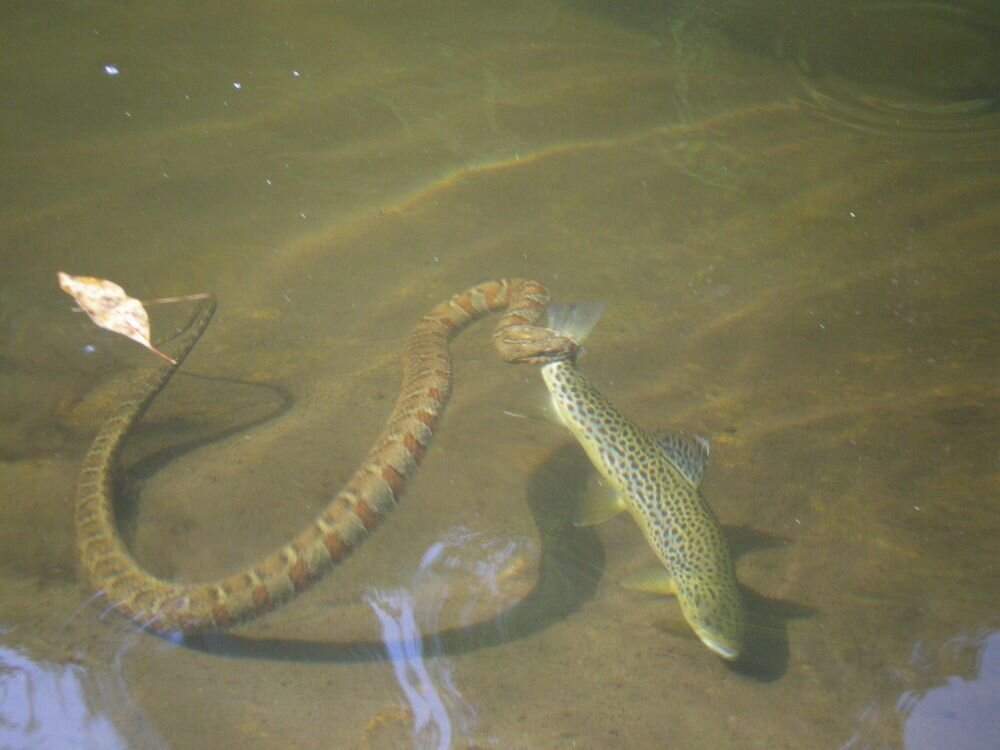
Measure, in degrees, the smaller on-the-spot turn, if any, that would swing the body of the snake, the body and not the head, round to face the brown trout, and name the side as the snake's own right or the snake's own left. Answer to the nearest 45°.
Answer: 0° — it already faces it

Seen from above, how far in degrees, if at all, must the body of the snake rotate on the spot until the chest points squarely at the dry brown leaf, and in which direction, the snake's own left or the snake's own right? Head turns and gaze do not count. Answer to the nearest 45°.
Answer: approximately 135° to the snake's own left

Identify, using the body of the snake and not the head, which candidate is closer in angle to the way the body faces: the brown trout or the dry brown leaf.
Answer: the brown trout

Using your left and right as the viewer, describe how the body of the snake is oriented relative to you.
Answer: facing to the right of the viewer
